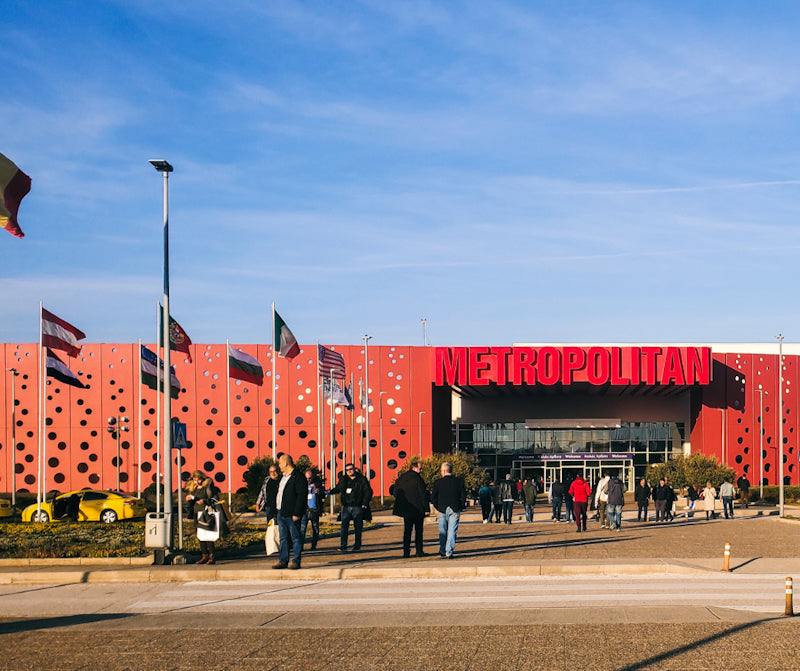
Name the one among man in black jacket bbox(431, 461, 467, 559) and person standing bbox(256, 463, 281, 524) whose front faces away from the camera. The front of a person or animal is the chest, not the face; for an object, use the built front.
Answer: the man in black jacket

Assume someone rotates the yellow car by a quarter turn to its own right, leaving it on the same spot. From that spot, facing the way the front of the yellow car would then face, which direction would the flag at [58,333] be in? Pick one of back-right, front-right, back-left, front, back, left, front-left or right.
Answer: back

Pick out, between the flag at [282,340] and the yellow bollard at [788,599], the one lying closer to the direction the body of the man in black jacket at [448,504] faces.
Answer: the flag

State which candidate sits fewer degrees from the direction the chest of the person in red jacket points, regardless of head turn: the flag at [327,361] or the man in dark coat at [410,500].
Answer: the flag

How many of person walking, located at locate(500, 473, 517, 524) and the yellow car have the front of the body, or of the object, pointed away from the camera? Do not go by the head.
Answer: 1

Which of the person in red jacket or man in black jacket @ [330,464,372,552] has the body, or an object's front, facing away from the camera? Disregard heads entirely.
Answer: the person in red jacket

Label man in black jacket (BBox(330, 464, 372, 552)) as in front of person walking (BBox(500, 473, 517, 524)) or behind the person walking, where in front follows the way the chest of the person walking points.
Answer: behind

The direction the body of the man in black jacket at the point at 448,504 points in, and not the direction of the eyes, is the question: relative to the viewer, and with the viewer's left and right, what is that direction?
facing away from the viewer

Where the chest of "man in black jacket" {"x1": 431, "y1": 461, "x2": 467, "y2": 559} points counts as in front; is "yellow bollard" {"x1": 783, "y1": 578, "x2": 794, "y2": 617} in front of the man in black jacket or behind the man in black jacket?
behind

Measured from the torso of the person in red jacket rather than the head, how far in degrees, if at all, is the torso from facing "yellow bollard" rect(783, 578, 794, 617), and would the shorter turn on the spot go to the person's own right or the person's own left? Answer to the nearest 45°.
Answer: approximately 180°

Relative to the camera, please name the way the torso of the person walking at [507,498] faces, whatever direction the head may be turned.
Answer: away from the camera

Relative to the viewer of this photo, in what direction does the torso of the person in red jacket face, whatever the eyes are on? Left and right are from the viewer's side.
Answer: facing away from the viewer

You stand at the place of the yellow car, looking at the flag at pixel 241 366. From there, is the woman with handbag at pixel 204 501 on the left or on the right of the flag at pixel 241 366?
right

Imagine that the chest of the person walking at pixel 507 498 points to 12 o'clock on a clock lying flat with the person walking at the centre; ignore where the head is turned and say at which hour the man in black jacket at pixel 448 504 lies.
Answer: The man in black jacket is roughly at 6 o'clock from the person walking.
